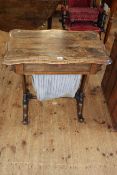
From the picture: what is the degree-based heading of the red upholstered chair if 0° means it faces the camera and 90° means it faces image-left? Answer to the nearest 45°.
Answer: approximately 0°
